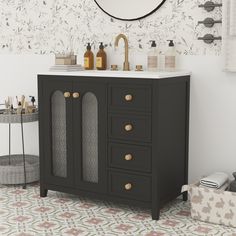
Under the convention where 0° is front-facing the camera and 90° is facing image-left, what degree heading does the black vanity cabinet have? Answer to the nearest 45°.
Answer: approximately 45°

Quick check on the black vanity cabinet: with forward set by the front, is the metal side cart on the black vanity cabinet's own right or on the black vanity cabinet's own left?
on the black vanity cabinet's own right
